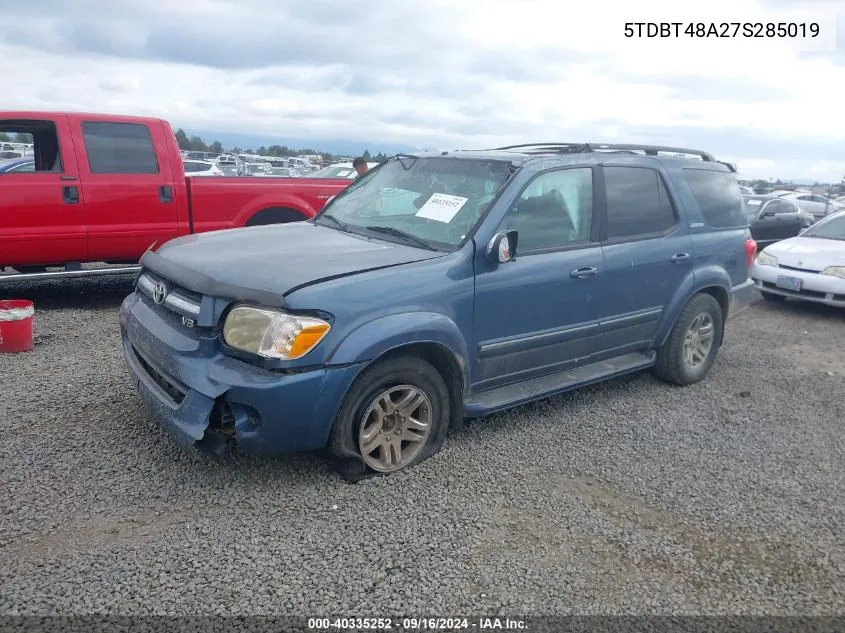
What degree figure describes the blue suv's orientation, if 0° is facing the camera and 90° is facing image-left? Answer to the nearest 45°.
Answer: approximately 45°

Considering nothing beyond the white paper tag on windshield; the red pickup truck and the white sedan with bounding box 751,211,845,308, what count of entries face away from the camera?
0

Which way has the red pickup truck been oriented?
to the viewer's left

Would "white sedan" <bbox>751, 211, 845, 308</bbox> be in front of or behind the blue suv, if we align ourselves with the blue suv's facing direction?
behind

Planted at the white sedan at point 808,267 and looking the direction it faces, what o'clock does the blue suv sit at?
The blue suv is roughly at 11 o'clock from the white sedan.

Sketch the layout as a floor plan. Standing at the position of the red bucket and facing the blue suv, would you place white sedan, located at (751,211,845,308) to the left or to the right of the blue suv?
left

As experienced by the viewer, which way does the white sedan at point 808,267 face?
facing the viewer and to the left of the viewer

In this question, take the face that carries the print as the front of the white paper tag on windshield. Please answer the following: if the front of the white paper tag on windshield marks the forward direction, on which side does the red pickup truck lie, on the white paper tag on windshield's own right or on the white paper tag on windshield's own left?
on the white paper tag on windshield's own right

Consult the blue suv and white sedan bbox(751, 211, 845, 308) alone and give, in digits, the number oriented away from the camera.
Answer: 0

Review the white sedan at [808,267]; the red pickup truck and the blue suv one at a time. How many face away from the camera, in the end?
0

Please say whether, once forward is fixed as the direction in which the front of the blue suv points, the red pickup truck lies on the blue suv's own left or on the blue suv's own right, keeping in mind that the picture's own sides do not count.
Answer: on the blue suv's own right

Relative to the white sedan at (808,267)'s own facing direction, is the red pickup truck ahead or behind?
ahead
